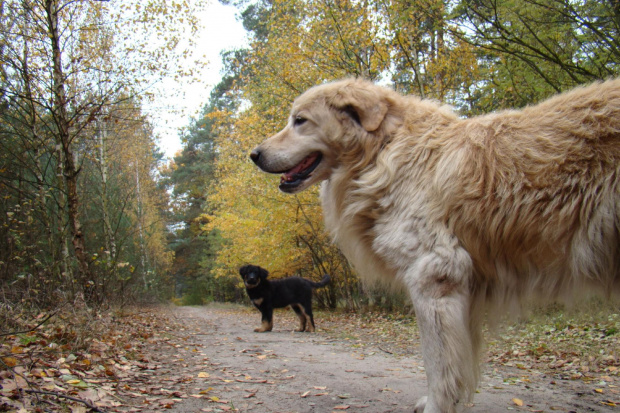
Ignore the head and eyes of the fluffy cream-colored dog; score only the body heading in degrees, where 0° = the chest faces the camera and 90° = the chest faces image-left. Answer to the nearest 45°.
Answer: approximately 90°

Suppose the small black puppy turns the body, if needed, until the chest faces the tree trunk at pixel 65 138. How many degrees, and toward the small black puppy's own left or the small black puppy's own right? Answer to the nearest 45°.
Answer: approximately 45° to the small black puppy's own right

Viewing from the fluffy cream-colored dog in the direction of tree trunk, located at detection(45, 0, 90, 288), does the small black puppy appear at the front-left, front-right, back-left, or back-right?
front-right

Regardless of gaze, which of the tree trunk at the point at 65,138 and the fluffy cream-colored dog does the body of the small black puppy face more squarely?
the tree trunk

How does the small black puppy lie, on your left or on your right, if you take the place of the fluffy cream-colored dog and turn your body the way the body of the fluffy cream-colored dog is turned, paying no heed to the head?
on your right

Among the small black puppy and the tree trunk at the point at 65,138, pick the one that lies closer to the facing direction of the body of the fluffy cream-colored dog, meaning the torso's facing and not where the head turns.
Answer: the tree trunk

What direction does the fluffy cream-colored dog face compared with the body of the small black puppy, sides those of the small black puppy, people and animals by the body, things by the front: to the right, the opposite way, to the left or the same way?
the same way

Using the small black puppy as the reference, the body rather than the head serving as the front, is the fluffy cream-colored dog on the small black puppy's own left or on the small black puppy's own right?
on the small black puppy's own left

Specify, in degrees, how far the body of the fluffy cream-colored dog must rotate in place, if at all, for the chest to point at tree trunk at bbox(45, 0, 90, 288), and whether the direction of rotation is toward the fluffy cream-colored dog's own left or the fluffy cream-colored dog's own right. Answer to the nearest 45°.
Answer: approximately 45° to the fluffy cream-colored dog's own right
